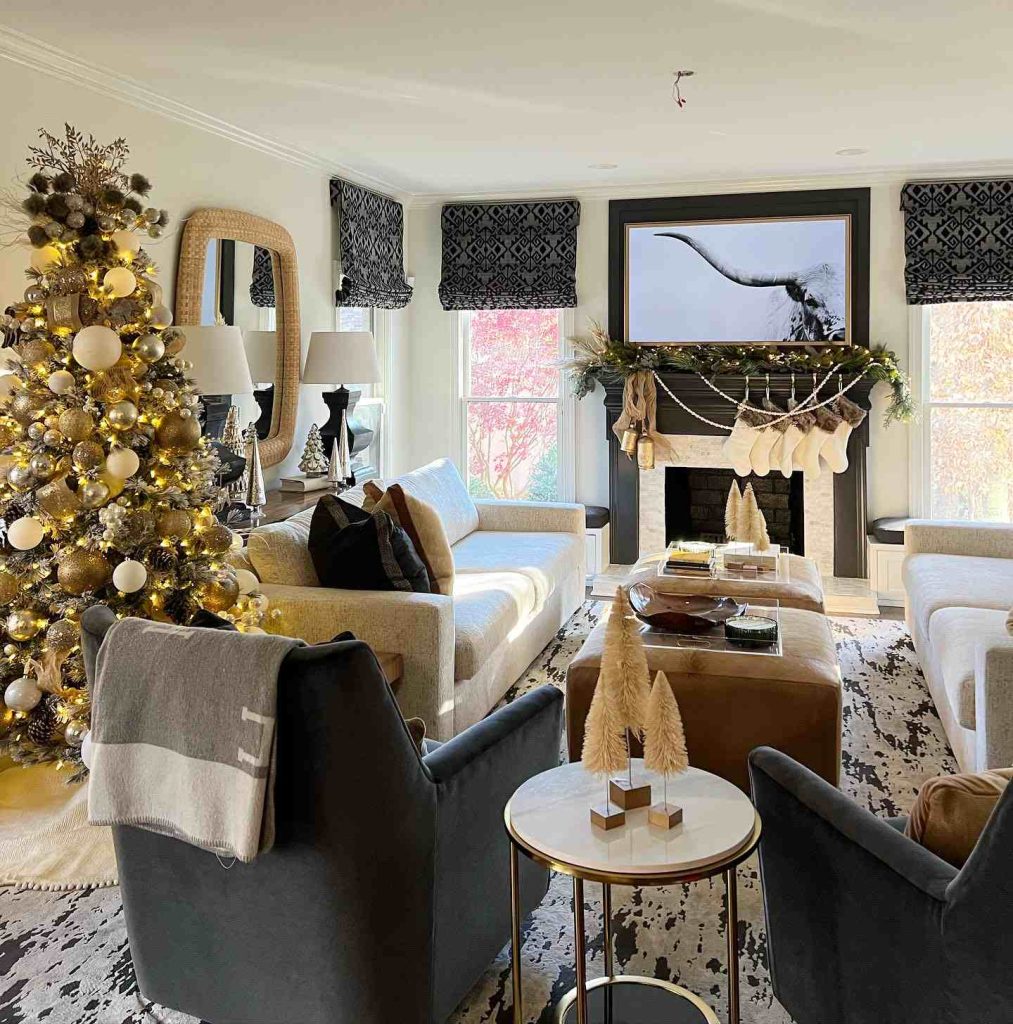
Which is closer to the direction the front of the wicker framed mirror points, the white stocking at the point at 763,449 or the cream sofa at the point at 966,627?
the cream sofa

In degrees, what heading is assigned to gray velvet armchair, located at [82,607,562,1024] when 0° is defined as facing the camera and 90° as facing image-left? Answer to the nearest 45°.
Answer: approximately 225°

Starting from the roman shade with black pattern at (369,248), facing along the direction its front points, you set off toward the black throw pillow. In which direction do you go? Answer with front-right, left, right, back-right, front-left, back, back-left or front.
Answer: front-right

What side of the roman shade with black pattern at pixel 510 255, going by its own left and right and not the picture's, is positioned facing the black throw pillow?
front

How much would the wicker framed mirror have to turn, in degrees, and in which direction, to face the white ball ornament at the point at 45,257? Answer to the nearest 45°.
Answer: approximately 45° to its right

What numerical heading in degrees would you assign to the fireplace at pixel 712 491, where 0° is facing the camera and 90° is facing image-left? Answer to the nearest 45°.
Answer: approximately 0°

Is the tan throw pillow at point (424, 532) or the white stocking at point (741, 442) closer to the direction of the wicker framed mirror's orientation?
the tan throw pillow

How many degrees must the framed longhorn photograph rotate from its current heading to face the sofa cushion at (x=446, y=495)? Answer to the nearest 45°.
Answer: approximately 45° to its right

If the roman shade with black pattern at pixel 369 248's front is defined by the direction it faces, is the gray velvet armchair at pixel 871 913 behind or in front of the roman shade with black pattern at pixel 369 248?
in front

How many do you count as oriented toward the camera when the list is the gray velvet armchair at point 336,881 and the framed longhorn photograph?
1

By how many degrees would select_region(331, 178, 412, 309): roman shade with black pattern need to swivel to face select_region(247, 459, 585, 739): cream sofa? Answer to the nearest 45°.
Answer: approximately 45° to its right

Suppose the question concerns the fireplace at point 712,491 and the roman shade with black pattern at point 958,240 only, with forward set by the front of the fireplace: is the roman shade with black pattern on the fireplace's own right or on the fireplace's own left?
on the fireplace's own left
